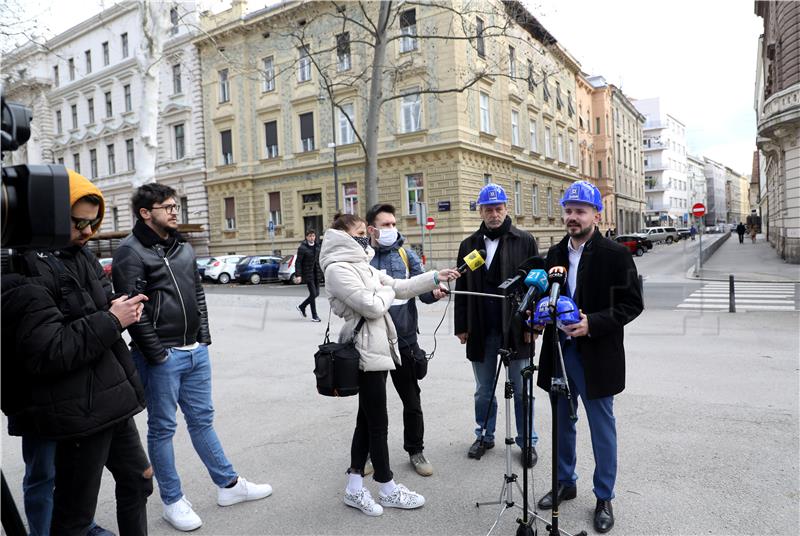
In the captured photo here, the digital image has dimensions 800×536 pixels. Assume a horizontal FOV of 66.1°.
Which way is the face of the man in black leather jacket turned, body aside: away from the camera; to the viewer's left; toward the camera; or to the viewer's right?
to the viewer's right

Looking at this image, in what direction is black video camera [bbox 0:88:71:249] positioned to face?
to the viewer's right

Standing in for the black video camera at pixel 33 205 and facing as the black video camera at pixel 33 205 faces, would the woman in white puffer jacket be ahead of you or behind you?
ahead

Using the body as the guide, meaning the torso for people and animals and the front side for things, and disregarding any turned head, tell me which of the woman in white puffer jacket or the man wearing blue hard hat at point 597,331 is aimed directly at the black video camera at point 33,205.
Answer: the man wearing blue hard hat

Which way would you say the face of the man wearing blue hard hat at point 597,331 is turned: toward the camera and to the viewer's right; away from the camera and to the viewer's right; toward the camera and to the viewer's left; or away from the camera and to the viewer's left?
toward the camera and to the viewer's left

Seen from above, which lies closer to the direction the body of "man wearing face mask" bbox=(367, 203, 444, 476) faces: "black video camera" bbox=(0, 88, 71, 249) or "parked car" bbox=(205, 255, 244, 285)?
the black video camera

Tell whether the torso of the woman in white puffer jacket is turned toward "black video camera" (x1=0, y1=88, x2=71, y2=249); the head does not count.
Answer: no

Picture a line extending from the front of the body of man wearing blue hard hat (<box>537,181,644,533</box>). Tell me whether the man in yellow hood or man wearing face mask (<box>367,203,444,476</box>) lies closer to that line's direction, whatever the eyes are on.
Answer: the man in yellow hood

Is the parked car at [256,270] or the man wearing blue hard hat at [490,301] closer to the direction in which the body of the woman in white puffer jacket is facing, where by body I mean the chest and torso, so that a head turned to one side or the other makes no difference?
the man wearing blue hard hat

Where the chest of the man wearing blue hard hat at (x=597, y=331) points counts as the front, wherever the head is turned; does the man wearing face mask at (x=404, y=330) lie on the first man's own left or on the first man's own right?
on the first man's own right

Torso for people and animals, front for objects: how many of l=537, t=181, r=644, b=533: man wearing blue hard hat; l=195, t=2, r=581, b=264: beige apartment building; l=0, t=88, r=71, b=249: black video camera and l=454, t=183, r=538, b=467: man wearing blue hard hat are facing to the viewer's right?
1

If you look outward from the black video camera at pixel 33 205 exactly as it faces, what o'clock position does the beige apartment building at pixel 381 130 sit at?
The beige apartment building is roughly at 10 o'clock from the black video camera.

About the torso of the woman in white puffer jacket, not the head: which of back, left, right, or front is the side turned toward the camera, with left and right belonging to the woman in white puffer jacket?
right

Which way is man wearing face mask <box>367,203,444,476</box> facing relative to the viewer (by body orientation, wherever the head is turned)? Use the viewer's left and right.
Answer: facing the viewer and to the right of the viewer

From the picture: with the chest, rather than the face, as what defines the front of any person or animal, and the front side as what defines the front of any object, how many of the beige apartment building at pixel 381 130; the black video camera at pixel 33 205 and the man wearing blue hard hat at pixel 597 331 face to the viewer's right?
1

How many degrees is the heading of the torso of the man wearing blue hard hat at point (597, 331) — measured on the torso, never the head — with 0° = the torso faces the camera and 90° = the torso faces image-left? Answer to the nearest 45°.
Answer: approximately 45°

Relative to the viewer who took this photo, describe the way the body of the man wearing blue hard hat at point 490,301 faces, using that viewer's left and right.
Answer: facing the viewer

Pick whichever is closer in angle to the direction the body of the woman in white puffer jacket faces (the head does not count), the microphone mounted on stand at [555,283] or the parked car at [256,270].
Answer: the microphone mounted on stand
